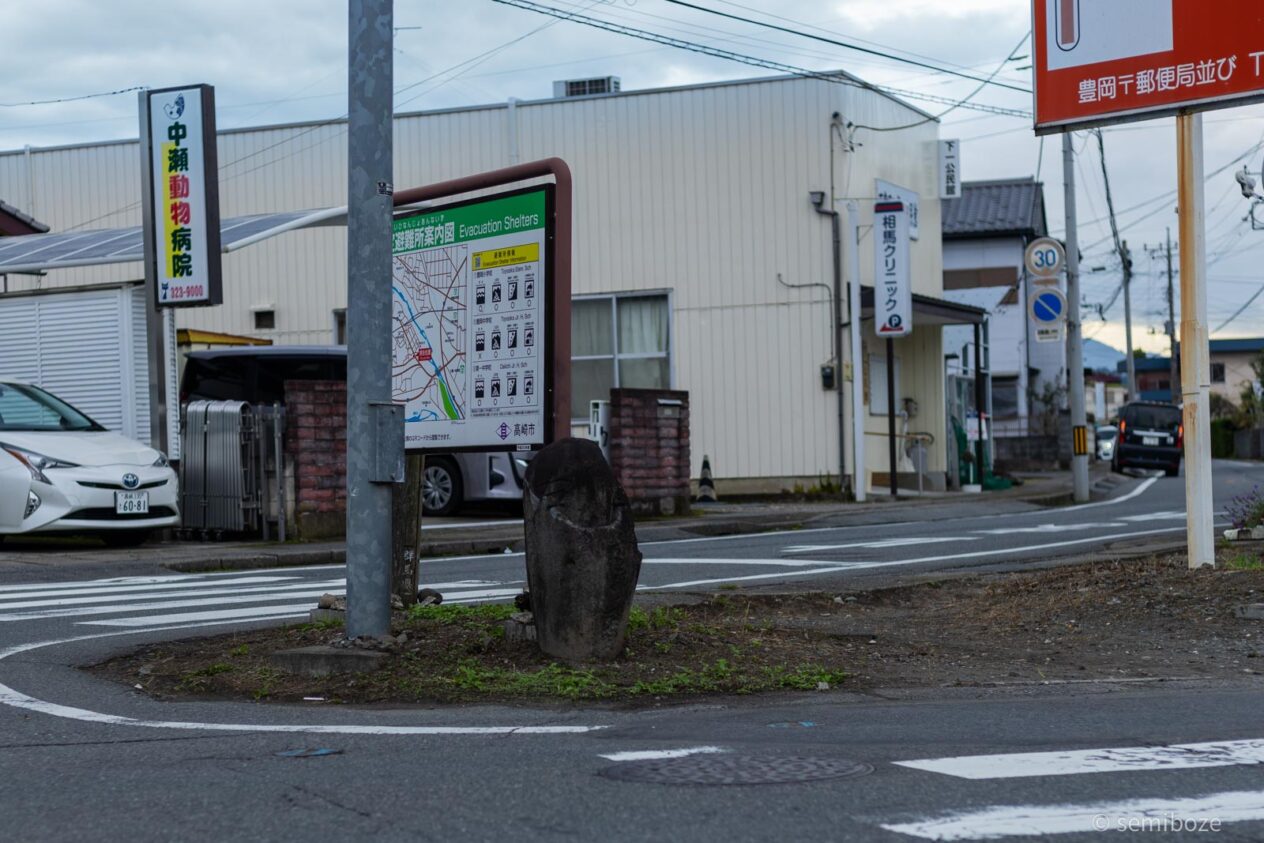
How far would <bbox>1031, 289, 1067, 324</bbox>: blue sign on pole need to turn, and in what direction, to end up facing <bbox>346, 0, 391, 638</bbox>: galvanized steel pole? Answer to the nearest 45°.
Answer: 0° — it already faces it

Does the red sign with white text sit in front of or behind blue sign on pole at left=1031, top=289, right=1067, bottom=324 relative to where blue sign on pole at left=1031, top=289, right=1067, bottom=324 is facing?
in front

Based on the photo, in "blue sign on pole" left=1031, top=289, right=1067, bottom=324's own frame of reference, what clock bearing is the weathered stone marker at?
The weathered stone marker is roughly at 12 o'clock from the blue sign on pole.

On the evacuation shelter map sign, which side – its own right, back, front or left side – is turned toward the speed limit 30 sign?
back

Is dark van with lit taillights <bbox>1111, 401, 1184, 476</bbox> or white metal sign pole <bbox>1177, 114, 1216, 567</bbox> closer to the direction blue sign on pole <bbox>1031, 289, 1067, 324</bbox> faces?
the white metal sign pole

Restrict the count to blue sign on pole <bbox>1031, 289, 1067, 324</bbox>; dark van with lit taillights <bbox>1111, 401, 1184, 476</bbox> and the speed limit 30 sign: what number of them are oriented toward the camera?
2

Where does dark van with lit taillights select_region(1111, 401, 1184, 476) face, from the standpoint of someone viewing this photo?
facing away from the viewer

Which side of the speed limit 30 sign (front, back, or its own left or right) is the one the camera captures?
front

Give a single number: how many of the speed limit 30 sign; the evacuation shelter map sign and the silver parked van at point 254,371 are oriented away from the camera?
0

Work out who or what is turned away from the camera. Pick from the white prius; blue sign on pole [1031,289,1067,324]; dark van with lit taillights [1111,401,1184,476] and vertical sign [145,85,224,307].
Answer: the dark van with lit taillights

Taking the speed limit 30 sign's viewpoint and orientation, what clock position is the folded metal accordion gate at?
The folded metal accordion gate is roughly at 1 o'clock from the speed limit 30 sign.
